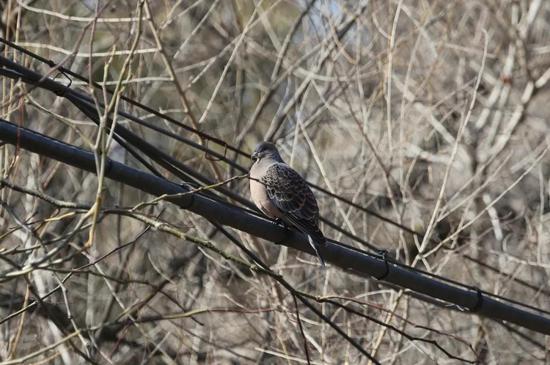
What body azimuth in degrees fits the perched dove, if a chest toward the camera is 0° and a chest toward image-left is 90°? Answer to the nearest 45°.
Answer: approximately 90°
